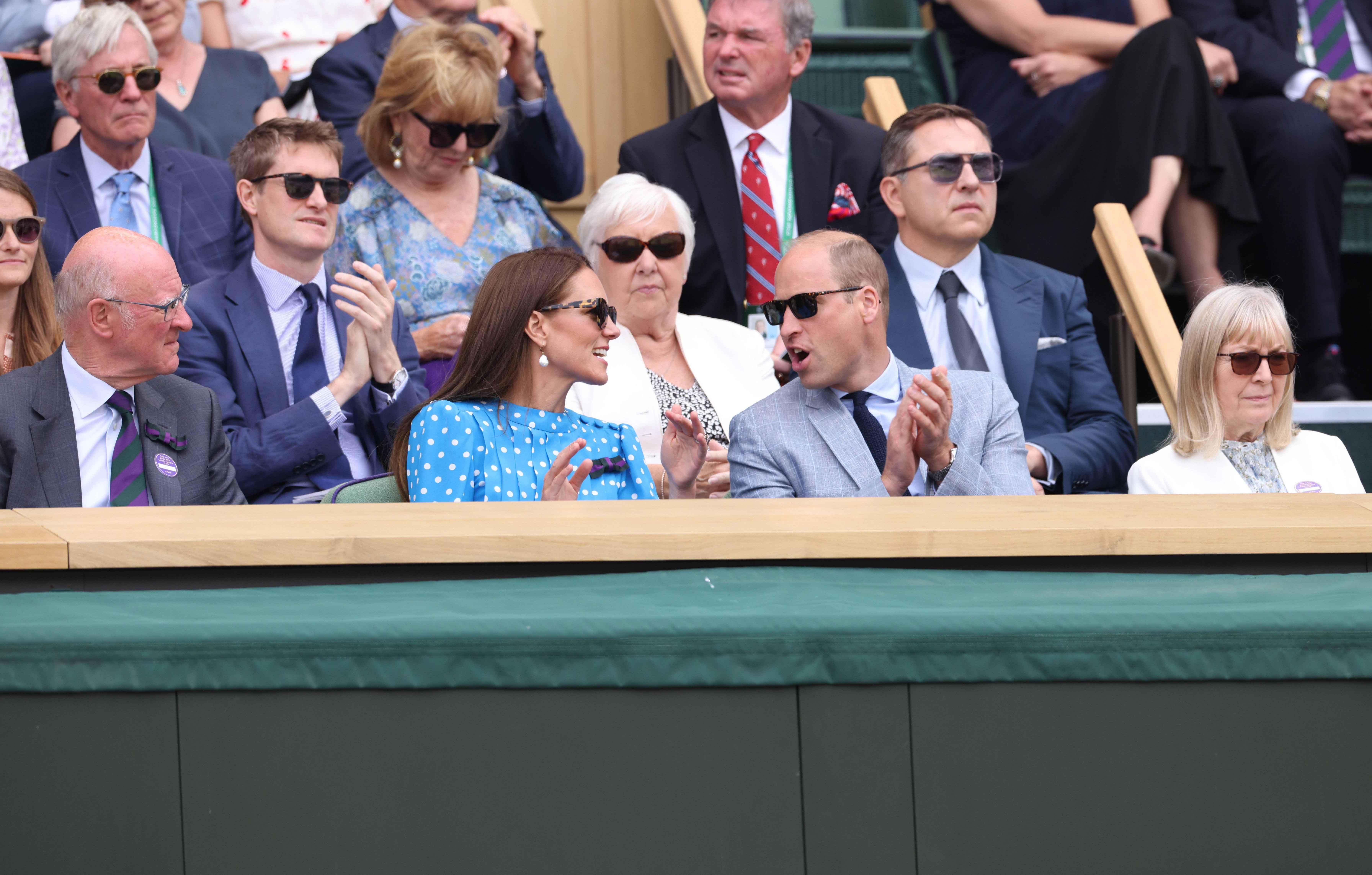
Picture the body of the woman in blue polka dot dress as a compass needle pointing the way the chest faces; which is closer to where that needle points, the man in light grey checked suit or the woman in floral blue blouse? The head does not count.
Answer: the man in light grey checked suit

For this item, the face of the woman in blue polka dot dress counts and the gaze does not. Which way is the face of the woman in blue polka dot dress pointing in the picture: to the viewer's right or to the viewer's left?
to the viewer's right

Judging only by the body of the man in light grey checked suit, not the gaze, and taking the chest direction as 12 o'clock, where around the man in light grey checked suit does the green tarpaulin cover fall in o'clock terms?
The green tarpaulin cover is roughly at 12 o'clock from the man in light grey checked suit.

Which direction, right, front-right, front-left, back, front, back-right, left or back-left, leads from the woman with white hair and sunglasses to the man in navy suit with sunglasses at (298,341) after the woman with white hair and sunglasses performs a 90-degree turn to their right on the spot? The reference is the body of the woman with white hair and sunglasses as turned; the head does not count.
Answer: front

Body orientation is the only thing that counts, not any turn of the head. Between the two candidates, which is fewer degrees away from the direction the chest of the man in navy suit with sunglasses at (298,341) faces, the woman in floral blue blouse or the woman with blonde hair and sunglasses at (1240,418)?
the woman with blonde hair and sunglasses

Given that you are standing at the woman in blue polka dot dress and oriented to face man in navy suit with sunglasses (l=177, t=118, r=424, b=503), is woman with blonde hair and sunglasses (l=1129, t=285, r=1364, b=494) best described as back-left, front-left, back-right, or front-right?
back-right

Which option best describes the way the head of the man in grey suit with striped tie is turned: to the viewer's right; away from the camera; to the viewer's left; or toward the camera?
to the viewer's right

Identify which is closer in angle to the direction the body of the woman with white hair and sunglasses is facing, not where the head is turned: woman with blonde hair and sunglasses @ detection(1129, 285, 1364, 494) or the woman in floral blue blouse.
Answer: the woman with blonde hair and sunglasses

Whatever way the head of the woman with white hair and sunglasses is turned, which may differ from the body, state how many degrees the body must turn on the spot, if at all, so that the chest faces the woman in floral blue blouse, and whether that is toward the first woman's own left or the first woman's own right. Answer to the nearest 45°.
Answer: approximately 135° to the first woman's own right

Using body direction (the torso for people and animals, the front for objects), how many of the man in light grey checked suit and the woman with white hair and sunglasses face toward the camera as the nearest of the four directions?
2

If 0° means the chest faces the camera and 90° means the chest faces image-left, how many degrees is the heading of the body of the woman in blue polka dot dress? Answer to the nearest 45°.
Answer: approximately 315°

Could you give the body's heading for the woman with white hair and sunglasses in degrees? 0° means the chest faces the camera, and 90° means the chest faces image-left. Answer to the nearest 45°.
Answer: approximately 0°
